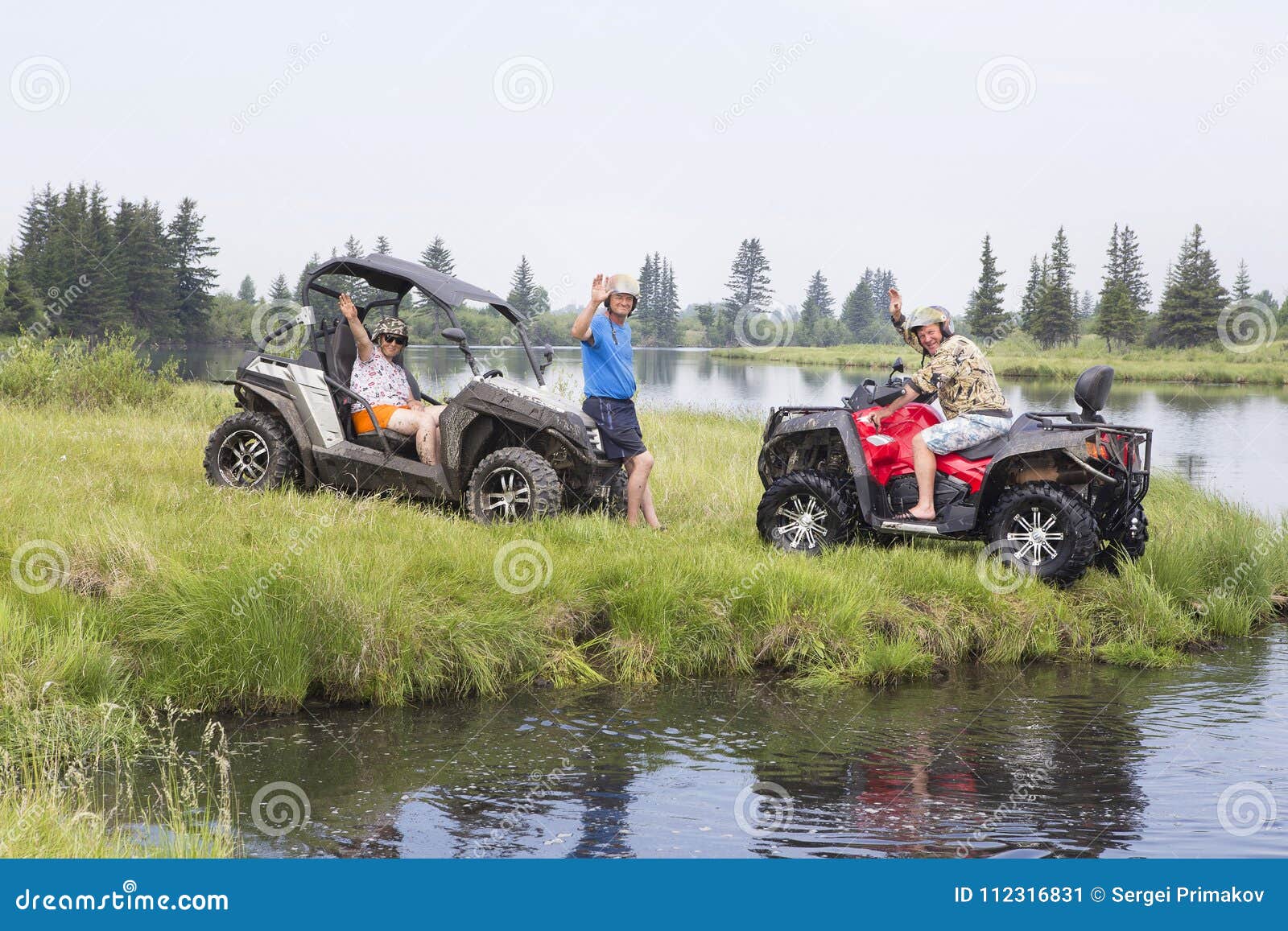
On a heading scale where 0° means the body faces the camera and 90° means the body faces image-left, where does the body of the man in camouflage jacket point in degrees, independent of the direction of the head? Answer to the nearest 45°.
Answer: approximately 90°

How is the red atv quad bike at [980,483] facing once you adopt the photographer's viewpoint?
facing to the left of the viewer

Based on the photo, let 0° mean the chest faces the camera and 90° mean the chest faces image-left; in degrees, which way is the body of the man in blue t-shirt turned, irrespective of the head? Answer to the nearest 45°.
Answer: approximately 315°

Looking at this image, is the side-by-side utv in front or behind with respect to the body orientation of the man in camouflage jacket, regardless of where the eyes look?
in front

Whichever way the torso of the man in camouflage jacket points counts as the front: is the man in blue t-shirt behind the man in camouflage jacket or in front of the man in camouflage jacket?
in front

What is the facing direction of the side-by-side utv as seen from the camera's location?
facing the viewer and to the right of the viewer

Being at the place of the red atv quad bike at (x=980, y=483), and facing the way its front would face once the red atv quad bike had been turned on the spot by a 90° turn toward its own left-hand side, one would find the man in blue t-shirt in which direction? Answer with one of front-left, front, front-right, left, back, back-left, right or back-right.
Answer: right

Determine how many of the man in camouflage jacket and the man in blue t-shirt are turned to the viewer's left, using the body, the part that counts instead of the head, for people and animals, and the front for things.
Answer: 1
